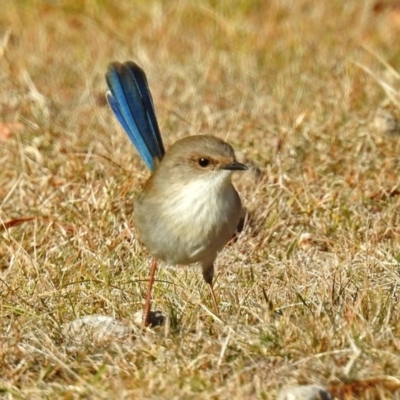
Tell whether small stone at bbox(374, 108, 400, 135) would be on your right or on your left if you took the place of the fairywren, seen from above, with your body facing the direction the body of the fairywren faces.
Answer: on your left

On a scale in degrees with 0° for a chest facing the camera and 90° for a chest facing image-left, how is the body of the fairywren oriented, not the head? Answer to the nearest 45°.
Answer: approximately 315°
